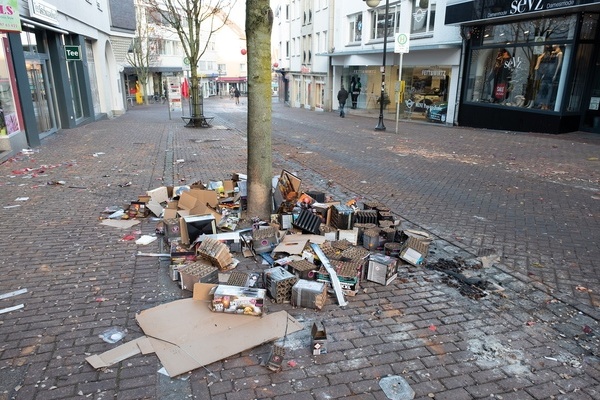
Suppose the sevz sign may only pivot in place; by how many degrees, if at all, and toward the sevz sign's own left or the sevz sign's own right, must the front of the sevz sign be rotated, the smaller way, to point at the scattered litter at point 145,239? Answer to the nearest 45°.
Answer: approximately 45° to the sevz sign's own left

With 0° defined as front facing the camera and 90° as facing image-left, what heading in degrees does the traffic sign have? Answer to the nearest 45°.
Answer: approximately 0°

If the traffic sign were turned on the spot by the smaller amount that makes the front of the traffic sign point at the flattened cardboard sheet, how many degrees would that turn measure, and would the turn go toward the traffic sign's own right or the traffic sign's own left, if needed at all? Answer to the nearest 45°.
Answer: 0° — it already faces it

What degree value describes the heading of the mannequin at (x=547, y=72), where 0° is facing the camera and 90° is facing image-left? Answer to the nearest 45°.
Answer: approximately 45°

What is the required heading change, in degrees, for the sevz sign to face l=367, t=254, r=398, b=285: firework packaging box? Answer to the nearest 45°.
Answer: approximately 45° to its left

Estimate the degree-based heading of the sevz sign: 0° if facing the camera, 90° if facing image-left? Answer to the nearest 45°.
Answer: approximately 45°

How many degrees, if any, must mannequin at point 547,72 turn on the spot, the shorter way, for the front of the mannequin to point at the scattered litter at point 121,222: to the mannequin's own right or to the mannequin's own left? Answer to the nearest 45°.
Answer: approximately 45° to the mannequin's own left

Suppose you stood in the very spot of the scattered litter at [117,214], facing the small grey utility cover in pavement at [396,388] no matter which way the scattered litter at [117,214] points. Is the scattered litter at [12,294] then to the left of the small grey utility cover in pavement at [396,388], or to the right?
right

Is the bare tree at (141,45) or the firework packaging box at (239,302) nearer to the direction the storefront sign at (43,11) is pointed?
the firework packaging box

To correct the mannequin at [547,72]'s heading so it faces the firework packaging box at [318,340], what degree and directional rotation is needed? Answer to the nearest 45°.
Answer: approximately 45° to its left
